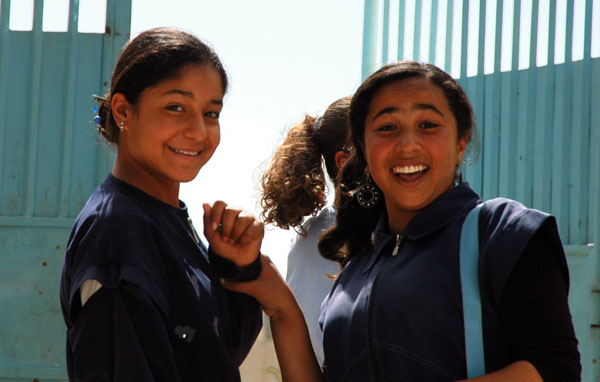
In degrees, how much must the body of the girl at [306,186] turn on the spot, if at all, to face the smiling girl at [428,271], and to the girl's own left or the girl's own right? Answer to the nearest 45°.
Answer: approximately 135° to the girl's own right

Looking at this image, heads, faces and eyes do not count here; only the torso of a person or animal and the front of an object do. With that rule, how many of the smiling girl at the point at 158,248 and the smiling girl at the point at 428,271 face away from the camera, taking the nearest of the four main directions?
0

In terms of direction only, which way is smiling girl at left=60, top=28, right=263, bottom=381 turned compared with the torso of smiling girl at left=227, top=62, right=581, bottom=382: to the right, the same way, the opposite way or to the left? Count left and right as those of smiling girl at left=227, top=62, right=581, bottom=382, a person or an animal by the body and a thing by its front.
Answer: to the left

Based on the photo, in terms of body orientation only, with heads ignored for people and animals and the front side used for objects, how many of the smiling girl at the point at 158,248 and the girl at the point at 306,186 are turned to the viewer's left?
0

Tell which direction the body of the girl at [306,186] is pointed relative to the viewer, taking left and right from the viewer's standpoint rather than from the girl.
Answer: facing away from the viewer and to the right of the viewer

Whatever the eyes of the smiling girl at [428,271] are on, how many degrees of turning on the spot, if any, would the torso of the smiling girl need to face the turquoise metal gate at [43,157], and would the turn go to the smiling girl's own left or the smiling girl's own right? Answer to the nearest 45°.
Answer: approximately 90° to the smiling girl's own right

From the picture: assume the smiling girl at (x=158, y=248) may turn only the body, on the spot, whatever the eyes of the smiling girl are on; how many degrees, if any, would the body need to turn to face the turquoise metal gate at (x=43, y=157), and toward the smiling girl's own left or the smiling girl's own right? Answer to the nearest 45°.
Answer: approximately 135° to the smiling girl's own left

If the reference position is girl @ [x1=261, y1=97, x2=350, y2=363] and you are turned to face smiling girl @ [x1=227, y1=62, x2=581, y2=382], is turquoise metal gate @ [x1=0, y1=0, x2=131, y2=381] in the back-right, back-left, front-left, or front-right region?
back-right

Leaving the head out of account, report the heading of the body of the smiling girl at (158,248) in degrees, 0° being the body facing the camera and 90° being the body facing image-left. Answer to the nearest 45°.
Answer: approximately 315°

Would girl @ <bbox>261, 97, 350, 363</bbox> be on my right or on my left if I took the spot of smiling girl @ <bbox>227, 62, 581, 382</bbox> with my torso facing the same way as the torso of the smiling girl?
on my right
